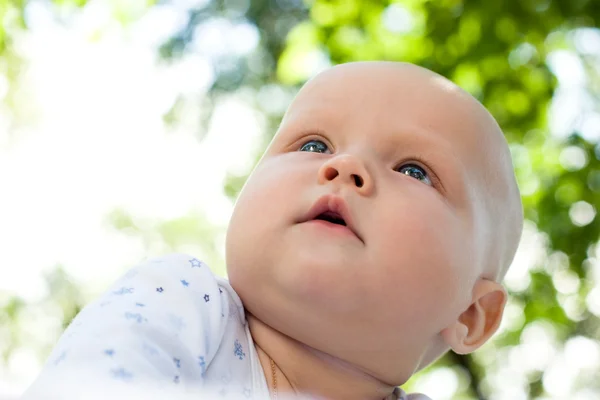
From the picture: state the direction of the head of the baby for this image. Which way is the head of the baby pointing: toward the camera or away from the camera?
toward the camera

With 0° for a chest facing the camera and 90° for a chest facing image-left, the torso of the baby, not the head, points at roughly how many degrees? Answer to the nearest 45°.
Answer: approximately 45°
